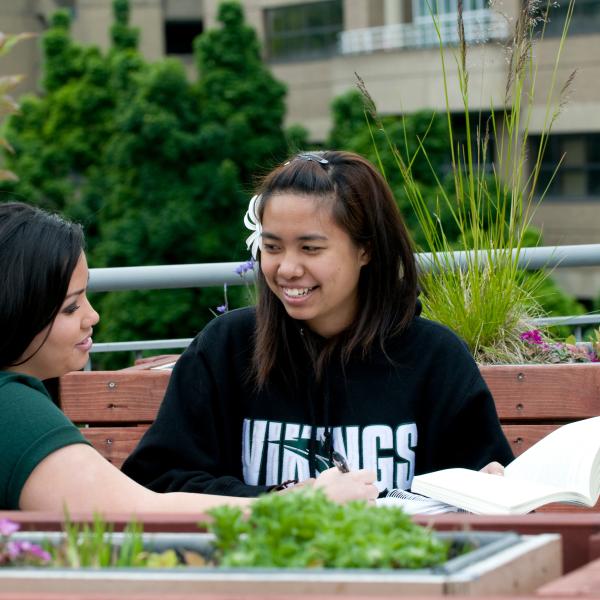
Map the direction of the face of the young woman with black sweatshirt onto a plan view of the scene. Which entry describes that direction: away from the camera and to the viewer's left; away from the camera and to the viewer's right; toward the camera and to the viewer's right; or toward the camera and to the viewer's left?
toward the camera and to the viewer's left

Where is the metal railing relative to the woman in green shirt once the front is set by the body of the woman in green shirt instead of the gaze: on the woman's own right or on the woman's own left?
on the woman's own left

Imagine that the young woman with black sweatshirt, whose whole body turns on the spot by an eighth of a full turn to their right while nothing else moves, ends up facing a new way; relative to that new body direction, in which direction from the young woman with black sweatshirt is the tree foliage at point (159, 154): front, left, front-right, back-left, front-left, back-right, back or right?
back-right

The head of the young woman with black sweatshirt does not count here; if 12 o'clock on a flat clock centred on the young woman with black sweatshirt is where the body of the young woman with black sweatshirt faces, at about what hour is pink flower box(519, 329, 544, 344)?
The pink flower is roughly at 7 o'clock from the young woman with black sweatshirt.

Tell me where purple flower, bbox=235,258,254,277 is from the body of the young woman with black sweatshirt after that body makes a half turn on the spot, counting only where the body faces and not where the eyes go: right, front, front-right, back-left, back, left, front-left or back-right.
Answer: front

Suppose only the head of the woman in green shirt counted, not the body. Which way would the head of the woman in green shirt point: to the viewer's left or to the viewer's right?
to the viewer's right

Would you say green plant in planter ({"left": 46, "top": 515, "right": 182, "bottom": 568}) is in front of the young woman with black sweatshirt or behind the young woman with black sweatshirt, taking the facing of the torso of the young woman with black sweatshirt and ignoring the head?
in front

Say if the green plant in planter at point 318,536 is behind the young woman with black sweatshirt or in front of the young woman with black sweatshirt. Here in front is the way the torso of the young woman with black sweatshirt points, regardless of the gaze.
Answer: in front

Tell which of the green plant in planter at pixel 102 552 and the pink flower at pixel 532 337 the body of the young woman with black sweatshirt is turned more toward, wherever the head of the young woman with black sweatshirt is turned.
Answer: the green plant in planter

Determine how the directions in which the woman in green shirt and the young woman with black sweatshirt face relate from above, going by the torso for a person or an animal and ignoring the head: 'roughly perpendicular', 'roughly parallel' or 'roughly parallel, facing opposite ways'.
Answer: roughly perpendicular

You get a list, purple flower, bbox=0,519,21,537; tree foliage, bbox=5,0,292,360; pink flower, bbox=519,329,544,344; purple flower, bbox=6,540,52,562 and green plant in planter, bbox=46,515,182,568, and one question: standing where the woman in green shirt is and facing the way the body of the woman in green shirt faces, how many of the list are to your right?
3

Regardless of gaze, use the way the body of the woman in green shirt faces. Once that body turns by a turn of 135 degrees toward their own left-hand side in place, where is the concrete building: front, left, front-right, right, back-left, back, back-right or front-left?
front-right

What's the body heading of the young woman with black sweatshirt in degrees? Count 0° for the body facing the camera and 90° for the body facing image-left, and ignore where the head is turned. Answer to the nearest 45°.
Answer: approximately 0°

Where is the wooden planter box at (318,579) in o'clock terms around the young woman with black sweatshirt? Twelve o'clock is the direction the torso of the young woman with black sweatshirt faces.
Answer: The wooden planter box is roughly at 12 o'clock from the young woman with black sweatshirt.

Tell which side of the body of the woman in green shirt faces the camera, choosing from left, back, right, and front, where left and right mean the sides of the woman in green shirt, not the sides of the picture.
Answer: right
